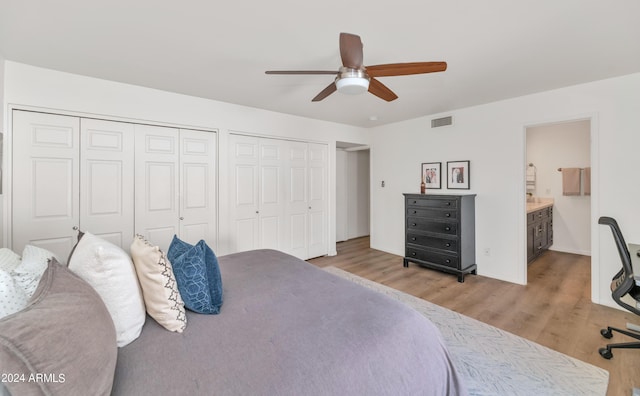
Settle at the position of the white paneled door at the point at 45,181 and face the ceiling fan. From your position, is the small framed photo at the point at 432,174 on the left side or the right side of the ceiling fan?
left

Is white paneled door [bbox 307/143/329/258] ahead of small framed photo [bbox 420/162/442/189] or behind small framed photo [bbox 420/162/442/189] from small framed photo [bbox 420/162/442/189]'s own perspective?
ahead

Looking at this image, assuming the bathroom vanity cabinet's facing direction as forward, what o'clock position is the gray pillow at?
The gray pillow is roughly at 2 o'clock from the bathroom vanity cabinet.

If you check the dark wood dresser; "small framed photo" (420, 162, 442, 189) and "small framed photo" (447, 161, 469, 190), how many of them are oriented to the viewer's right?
0

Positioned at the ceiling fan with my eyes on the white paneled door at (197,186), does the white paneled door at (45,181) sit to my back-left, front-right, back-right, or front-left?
front-left

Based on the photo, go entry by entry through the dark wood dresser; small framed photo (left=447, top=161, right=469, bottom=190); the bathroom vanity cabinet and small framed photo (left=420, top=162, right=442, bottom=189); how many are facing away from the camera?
0

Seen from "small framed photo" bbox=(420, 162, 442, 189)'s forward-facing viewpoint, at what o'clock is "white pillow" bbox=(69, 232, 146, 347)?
The white pillow is roughly at 11 o'clock from the small framed photo.

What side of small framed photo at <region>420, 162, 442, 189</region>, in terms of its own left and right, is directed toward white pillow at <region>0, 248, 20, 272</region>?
front

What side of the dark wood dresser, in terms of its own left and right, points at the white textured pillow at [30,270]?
front

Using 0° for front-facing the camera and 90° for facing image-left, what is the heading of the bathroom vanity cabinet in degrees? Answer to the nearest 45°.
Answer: approximately 315°

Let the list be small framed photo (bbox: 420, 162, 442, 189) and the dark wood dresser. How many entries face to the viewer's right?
0

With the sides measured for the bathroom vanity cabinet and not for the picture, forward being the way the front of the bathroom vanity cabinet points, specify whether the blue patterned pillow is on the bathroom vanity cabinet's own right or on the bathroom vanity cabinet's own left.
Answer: on the bathroom vanity cabinet's own right

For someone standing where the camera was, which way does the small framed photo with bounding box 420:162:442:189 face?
facing the viewer and to the left of the viewer

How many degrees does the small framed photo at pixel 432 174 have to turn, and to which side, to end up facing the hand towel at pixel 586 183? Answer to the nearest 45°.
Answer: approximately 180°

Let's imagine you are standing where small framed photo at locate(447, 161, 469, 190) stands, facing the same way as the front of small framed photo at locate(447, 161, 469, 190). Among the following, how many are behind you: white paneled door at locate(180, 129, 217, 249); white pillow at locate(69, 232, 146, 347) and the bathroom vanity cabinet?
1

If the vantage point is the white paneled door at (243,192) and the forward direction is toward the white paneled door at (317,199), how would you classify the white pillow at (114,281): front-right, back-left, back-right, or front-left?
back-right

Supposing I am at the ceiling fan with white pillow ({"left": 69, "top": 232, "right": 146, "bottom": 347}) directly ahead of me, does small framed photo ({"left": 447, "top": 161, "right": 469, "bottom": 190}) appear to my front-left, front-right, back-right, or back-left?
back-right
